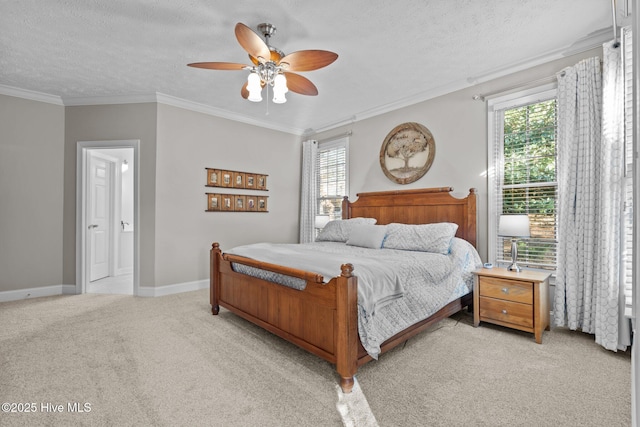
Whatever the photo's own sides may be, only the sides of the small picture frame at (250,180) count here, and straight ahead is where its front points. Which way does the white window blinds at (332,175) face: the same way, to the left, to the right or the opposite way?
to the right

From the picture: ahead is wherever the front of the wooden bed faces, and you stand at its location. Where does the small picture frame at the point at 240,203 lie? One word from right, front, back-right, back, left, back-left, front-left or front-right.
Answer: right

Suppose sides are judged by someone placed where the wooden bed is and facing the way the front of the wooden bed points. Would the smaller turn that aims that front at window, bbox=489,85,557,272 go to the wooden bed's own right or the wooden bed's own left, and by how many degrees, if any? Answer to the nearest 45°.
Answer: approximately 180°

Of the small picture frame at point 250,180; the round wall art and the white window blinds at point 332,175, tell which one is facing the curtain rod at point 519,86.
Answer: the small picture frame

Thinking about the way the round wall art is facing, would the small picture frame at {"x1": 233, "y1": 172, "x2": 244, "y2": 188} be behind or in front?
in front

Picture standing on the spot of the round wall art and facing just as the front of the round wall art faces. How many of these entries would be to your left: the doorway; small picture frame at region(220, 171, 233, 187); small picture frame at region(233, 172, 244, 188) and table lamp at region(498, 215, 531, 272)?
1

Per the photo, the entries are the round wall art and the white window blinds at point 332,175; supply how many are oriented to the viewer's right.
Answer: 0

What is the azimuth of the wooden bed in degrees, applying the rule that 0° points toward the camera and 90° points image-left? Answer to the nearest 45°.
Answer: approximately 45°

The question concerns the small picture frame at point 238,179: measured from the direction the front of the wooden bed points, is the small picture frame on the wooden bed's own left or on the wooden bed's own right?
on the wooden bed's own right

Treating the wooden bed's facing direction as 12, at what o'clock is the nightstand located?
The nightstand is roughly at 7 o'clock from the wooden bed.

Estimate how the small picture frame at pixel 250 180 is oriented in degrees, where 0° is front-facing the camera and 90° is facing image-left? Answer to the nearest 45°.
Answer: approximately 315°

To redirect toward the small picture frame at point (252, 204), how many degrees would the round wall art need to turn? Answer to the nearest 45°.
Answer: approximately 45° to its right

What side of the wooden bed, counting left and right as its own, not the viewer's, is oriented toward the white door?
right

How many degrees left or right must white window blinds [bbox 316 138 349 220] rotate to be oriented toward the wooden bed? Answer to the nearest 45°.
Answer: approximately 45° to its left

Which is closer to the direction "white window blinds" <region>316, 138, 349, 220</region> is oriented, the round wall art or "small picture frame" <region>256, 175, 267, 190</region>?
the small picture frame

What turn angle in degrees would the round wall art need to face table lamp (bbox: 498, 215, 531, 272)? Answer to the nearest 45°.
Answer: approximately 90° to its left

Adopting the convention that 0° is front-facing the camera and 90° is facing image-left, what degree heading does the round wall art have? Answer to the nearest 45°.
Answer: approximately 45°
